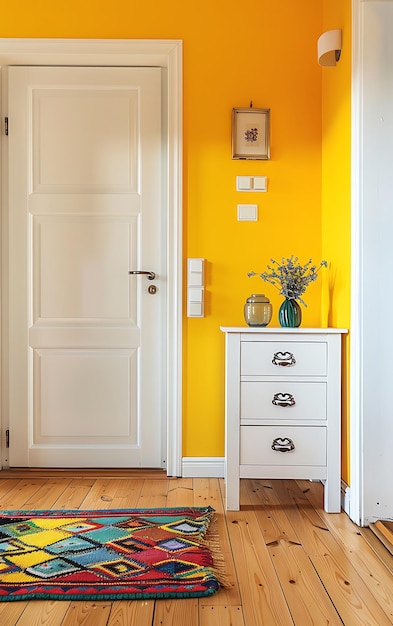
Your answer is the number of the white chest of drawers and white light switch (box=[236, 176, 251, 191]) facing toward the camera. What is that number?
2

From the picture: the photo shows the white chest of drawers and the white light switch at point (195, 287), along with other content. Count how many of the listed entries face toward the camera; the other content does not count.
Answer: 2

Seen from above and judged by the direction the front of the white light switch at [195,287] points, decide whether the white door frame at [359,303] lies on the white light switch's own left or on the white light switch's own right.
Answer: on the white light switch's own left

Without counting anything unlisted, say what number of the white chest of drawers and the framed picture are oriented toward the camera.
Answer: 2

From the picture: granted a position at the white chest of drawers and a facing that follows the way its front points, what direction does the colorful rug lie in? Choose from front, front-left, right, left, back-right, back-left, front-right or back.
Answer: front-right

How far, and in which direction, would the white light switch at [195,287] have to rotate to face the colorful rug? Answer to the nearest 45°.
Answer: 0° — it already faces it

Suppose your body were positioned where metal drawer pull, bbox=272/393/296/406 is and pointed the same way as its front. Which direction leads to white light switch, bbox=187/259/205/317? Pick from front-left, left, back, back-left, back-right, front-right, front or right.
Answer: back-right
